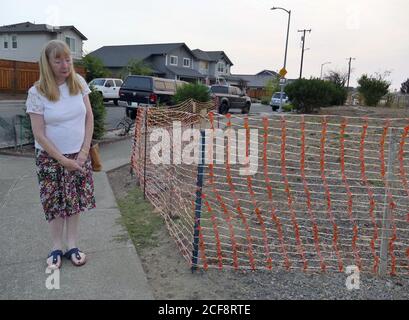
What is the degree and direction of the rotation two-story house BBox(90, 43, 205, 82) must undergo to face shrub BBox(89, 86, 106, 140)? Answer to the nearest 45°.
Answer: approximately 45° to its right

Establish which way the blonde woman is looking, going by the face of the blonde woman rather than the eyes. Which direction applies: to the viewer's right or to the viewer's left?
to the viewer's right

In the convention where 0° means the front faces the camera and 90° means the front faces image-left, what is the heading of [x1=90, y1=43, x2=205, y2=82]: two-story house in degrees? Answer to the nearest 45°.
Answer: approximately 315°

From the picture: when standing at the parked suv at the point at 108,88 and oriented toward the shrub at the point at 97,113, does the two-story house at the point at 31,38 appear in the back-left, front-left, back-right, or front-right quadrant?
back-right
